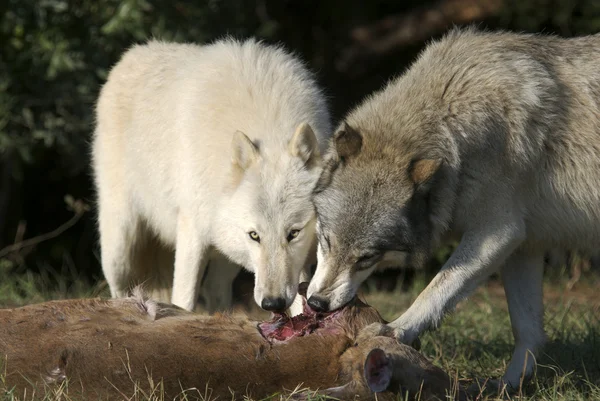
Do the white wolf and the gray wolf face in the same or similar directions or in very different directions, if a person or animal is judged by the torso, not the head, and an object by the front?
very different directions

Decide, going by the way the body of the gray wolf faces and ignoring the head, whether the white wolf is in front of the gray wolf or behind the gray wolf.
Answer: in front

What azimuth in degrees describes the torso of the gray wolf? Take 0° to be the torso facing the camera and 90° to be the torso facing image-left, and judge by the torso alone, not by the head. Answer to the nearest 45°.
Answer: approximately 90°

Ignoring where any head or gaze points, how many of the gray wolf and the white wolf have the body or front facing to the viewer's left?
1

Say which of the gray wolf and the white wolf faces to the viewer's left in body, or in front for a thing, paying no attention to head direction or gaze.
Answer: the gray wolf
